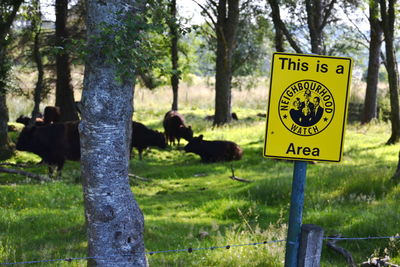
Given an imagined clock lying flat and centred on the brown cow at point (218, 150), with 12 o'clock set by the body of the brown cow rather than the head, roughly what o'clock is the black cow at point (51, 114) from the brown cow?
The black cow is roughly at 1 o'clock from the brown cow.

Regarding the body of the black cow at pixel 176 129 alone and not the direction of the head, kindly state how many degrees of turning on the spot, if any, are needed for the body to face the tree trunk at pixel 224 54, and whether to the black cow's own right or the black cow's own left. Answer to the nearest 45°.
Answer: approximately 90° to the black cow's own left

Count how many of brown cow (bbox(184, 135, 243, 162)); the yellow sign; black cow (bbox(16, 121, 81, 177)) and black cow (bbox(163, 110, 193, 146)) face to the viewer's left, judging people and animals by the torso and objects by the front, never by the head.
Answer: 2

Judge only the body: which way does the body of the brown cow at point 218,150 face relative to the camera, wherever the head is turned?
to the viewer's left

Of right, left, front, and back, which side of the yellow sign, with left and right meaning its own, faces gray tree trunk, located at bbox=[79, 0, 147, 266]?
right

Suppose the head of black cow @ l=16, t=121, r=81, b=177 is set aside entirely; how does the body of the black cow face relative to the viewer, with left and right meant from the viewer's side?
facing to the left of the viewer

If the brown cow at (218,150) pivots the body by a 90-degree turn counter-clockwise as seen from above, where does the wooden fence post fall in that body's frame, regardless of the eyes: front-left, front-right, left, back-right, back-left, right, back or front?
front
